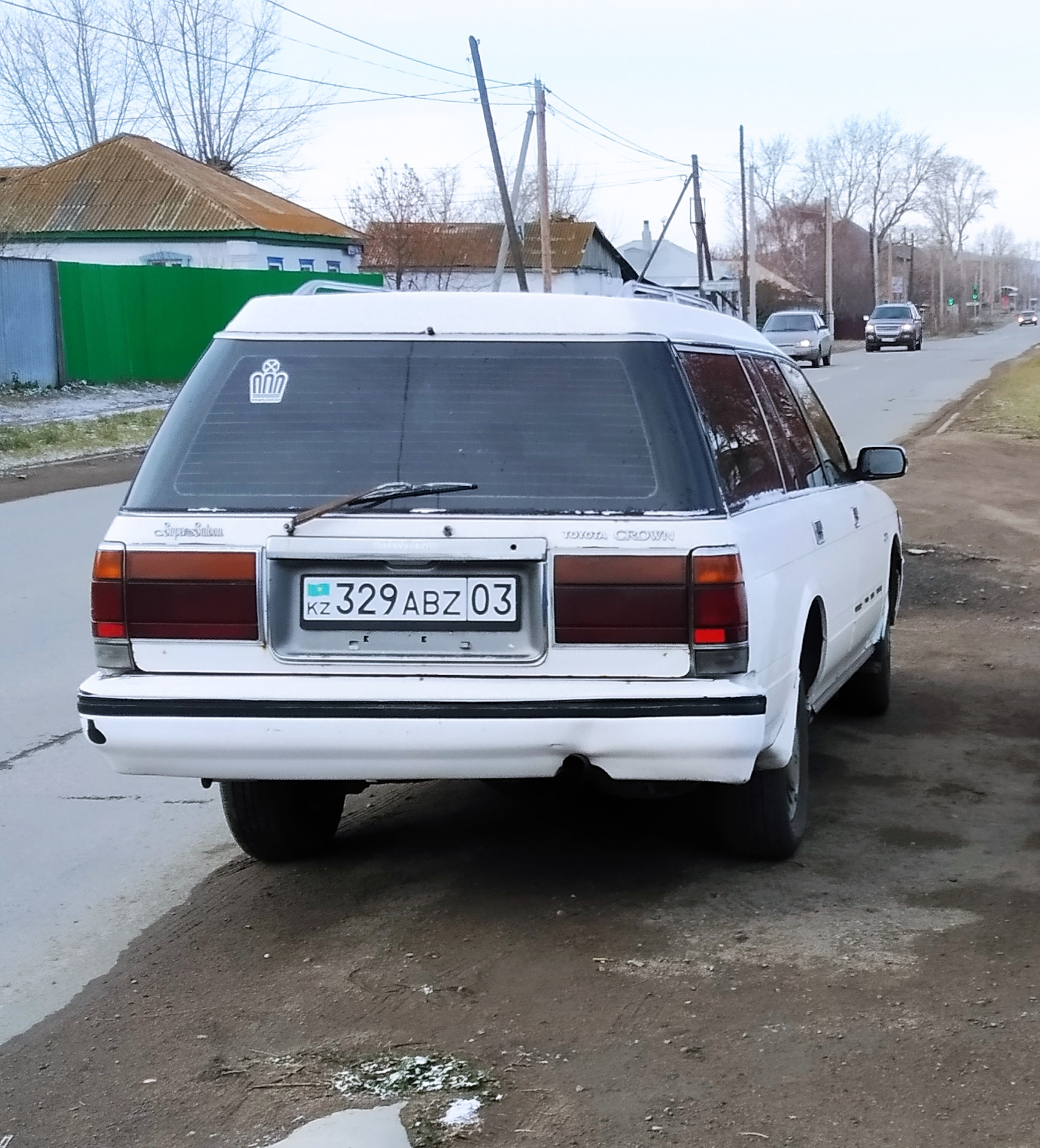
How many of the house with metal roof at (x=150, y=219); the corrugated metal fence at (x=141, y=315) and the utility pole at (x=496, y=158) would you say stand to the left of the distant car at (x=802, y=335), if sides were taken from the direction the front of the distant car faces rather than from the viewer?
0

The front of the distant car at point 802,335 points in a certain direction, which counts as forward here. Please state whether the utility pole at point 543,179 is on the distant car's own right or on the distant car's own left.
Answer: on the distant car's own right

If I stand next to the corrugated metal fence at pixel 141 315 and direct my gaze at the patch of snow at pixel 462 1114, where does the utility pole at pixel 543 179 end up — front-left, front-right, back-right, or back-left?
back-left

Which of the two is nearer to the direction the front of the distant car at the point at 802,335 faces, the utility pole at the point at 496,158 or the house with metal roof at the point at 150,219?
the utility pole

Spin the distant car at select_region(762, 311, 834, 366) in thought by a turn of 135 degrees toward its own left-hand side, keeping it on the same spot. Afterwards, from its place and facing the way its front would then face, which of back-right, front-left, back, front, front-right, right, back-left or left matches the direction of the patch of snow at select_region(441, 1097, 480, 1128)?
back-right

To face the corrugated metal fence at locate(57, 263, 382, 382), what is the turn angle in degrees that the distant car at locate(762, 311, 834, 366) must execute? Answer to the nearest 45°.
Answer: approximately 45° to its right

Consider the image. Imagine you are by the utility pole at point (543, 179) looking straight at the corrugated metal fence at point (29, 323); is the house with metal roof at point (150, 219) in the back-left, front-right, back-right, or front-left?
front-right

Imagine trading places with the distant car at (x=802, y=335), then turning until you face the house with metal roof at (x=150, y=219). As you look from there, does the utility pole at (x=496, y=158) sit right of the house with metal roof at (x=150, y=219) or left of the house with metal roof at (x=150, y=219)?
left

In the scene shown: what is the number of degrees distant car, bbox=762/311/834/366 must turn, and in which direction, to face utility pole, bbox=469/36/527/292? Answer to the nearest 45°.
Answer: approximately 45° to its right

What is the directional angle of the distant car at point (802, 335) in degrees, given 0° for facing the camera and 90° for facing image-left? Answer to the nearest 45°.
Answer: approximately 0°

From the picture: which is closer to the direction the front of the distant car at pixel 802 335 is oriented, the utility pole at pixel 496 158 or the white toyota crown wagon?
the white toyota crown wagon

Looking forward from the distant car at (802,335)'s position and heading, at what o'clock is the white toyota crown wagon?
The white toyota crown wagon is roughly at 12 o'clock from the distant car.

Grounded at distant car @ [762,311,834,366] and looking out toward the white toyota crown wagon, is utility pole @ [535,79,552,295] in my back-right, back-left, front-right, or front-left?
front-right
